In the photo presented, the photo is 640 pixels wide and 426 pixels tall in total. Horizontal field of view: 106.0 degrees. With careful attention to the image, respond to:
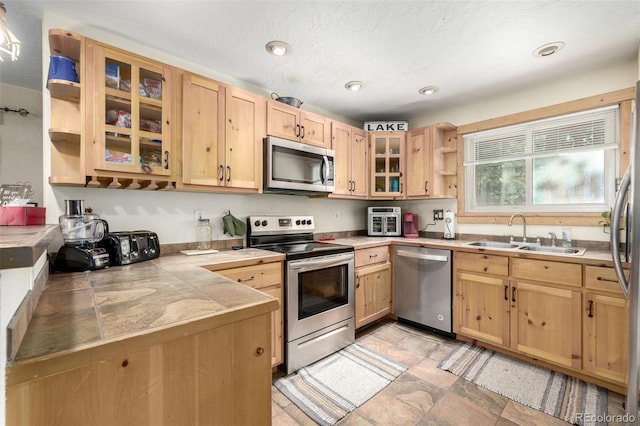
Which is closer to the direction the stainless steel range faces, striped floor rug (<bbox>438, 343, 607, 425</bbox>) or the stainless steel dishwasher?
the striped floor rug

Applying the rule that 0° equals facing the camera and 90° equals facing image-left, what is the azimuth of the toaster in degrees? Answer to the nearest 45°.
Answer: approximately 315°

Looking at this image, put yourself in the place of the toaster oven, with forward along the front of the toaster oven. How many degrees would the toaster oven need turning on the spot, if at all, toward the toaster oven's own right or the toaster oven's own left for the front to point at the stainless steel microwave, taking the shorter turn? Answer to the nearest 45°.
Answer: approximately 45° to the toaster oven's own right

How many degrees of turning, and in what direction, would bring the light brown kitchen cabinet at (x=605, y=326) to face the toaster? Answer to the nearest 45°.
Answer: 0° — it already faces it

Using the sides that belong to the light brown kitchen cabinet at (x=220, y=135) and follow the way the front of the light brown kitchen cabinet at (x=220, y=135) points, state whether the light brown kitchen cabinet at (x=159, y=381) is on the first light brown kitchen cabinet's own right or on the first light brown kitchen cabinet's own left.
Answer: on the first light brown kitchen cabinet's own right

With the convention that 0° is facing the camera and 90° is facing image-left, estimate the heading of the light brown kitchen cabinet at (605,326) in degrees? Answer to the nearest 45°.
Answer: approximately 45°

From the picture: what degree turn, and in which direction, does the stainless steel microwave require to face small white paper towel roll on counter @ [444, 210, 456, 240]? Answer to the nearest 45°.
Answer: approximately 45° to its left
